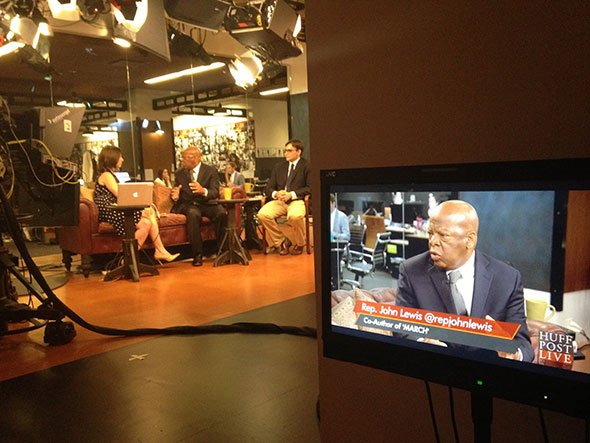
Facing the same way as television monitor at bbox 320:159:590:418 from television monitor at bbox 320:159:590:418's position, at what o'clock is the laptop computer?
The laptop computer is roughly at 5 o'clock from the television monitor.

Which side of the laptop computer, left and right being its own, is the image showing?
back

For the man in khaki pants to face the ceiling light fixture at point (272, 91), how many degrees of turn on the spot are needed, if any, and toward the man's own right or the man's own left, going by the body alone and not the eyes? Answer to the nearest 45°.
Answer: approximately 135° to the man's own right

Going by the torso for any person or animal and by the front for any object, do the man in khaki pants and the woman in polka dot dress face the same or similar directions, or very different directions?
very different directions

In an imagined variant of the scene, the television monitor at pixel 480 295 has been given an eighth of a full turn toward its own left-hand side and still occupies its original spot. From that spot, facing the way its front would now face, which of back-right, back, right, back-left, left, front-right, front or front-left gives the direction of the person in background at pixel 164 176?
back-right

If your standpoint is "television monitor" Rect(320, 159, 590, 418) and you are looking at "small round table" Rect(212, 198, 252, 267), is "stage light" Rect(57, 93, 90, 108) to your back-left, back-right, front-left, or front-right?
front-left

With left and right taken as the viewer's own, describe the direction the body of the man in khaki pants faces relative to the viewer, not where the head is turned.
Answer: facing the viewer and to the left of the viewer

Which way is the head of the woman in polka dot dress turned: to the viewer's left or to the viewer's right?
to the viewer's right

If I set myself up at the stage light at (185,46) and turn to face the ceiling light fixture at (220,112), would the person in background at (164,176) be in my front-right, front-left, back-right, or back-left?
front-left

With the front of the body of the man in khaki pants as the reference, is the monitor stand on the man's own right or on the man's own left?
on the man's own left

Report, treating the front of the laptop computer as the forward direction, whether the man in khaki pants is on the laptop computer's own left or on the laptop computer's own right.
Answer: on the laptop computer's own right

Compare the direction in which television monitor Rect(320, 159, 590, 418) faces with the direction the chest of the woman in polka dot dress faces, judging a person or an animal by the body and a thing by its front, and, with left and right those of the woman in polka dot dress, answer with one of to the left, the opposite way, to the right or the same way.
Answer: to the right

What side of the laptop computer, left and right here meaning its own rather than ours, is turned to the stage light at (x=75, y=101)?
front

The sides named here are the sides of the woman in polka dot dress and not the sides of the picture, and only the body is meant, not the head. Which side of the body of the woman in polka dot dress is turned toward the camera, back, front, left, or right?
right

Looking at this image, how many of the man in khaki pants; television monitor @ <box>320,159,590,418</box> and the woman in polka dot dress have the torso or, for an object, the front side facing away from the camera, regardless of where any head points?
0

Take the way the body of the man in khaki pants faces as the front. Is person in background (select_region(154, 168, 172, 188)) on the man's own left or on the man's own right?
on the man's own right
